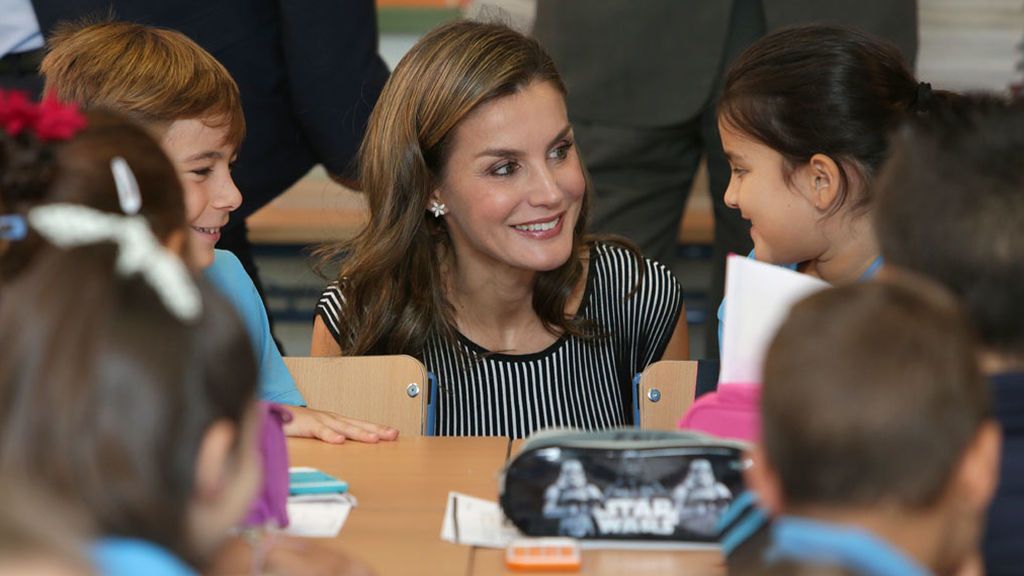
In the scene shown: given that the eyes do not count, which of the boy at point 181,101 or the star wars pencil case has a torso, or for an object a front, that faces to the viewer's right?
the boy

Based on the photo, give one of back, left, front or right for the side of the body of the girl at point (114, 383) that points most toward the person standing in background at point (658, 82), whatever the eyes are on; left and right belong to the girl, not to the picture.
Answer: front

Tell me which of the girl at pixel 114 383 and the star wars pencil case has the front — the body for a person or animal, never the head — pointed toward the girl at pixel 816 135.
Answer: the girl at pixel 114 383

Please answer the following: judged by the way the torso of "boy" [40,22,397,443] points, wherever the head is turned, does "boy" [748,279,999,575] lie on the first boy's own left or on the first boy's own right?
on the first boy's own right

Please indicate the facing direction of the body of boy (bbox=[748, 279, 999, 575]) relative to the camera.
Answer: away from the camera

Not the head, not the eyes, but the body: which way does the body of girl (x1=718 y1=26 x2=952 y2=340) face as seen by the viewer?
to the viewer's left

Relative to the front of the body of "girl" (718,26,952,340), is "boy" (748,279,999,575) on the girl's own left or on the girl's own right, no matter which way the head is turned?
on the girl's own left

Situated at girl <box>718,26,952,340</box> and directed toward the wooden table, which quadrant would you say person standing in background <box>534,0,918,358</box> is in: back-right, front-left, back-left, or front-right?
back-right

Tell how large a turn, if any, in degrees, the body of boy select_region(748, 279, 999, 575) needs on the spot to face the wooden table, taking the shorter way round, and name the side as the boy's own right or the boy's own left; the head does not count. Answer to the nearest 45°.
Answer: approximately 45° to the boy's own left

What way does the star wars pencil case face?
toward the camera

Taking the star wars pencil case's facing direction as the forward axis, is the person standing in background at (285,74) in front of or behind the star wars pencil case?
behind

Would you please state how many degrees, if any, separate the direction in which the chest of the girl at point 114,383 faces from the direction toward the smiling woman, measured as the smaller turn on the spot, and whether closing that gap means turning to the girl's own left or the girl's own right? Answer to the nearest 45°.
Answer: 0° — they already face them

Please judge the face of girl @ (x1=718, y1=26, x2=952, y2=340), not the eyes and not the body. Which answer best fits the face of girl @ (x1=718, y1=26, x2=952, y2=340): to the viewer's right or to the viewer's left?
to the viewer's left

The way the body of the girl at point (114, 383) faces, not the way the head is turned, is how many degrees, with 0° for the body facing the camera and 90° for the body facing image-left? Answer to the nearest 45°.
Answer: approximately 225°

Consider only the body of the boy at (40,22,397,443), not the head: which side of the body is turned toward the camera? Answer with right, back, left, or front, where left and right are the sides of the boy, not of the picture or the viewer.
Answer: right

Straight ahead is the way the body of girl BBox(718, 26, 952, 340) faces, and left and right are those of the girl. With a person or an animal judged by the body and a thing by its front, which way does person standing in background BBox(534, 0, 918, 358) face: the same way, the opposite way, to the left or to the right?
to the left

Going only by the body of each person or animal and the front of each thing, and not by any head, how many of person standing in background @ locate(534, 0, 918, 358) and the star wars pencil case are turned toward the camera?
2

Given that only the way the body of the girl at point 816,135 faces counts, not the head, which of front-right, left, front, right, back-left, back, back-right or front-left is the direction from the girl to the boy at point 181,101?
front

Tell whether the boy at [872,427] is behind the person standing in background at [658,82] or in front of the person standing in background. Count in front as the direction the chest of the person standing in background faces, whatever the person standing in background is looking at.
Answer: in front

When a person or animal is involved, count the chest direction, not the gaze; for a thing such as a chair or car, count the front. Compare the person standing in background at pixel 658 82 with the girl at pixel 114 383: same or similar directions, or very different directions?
very different directions
